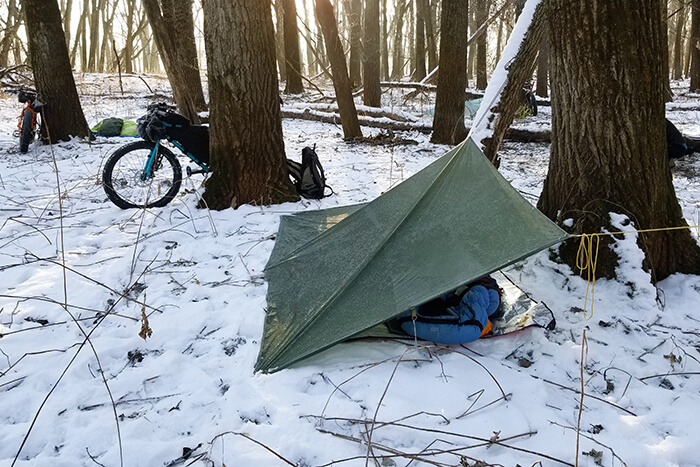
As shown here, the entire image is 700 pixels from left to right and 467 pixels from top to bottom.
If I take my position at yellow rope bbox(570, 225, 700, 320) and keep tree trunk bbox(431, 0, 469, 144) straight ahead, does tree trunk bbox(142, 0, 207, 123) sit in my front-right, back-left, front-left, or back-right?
front-left

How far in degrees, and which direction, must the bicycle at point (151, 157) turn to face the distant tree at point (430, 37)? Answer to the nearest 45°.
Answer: approximately 135° to its right

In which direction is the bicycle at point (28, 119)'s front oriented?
toward the camera

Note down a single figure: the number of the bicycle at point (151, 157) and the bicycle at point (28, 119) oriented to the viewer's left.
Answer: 1

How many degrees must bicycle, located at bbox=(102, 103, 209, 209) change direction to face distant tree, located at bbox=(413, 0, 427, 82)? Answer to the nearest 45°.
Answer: approximately 135° to its right

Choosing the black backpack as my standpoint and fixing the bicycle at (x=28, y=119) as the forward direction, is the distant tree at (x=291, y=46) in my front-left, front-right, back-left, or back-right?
front-right

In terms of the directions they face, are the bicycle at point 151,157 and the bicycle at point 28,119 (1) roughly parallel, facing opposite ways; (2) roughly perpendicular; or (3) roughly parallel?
roughly perpendicular

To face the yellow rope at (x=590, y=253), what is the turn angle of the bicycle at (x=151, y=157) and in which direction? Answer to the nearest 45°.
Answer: approximately 135° to its left

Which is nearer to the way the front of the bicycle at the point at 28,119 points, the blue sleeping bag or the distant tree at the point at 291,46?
the blue sleeping bag

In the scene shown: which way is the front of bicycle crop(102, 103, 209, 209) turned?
to the viewer's left

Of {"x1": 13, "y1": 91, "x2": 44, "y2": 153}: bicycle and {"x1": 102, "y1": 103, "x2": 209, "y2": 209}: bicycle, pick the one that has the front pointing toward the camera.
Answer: {"x1": 13, "y1": 91, "x2": 44, "y2": 153}: bicycle
